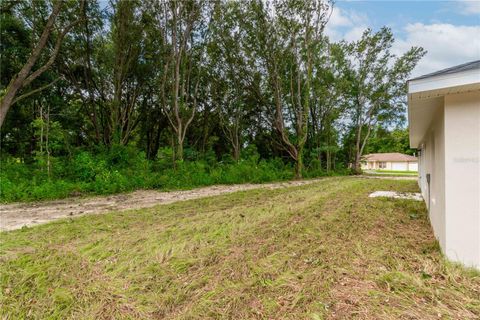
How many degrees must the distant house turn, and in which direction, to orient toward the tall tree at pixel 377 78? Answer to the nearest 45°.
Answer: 0° — it already faces it

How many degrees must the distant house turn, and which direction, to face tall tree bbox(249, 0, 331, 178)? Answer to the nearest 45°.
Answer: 0° — it already faces it

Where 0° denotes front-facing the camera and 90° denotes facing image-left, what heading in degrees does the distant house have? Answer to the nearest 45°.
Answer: approximately 0°

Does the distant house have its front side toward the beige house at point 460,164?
yes

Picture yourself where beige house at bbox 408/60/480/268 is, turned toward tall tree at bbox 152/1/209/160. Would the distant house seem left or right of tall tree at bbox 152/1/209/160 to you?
right
